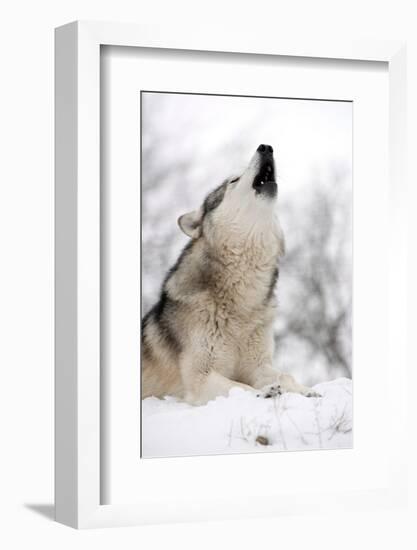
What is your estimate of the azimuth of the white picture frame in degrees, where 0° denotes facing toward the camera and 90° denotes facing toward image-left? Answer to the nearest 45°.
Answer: approximately 315°
